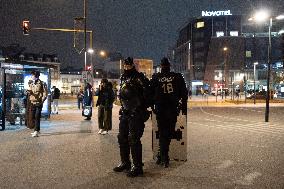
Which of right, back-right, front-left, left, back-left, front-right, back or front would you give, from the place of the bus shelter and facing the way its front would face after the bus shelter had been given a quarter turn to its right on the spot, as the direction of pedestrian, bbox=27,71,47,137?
front-left

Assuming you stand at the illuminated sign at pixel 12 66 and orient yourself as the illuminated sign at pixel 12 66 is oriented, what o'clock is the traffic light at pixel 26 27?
The traffic light is roughly at 6 o'clock from the illuminated sign.

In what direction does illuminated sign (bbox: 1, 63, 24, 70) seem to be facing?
toward the camera

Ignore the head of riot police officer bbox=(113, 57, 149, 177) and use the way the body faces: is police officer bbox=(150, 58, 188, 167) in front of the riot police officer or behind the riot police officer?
behind

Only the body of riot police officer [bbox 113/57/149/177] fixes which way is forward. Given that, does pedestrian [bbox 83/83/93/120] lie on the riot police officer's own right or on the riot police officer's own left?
on the riot police officer's own right

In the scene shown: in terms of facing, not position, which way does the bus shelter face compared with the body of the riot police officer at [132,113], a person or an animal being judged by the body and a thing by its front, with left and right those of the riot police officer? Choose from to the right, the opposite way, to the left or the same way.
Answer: to the left

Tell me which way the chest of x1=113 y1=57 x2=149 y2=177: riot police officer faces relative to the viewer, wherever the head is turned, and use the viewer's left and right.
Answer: facing the viewer and to the left of the viewer

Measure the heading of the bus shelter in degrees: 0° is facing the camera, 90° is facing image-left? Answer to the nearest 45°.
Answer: approximately 315°

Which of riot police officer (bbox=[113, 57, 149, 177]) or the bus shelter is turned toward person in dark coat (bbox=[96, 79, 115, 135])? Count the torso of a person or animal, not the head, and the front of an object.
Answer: the bus shelter

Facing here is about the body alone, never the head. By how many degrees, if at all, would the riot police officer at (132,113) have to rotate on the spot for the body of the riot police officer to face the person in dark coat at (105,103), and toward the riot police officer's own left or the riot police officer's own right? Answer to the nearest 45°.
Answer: approximately 135° to the riot police officer's own right

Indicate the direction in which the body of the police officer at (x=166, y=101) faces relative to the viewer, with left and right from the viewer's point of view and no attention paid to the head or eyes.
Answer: facing away from the viewer
